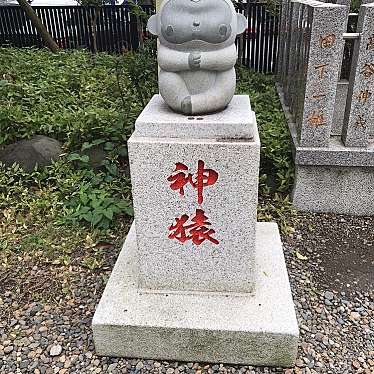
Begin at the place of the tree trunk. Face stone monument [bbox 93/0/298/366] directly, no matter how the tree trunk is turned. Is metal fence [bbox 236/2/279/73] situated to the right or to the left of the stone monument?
left

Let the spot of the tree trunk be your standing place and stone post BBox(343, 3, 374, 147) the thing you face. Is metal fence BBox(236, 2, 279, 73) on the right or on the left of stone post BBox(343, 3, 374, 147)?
left

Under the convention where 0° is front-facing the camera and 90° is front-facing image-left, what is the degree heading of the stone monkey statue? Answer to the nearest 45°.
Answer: approximately 0°

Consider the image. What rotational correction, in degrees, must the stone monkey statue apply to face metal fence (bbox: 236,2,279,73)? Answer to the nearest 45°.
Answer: approximately 180°

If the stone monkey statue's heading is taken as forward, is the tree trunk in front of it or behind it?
behind

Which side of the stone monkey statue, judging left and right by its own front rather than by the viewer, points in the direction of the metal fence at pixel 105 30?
back

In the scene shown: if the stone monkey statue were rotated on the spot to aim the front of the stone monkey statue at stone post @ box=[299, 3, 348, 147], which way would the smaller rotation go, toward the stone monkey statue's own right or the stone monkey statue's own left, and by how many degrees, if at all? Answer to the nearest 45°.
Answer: approximately 135° to the stone monkey statue's own left
